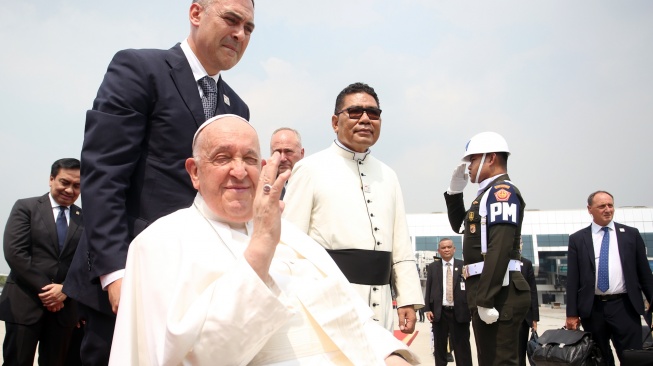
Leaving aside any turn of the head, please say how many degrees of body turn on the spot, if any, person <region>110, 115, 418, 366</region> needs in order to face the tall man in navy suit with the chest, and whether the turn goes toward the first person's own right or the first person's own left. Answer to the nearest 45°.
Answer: approximately 180°

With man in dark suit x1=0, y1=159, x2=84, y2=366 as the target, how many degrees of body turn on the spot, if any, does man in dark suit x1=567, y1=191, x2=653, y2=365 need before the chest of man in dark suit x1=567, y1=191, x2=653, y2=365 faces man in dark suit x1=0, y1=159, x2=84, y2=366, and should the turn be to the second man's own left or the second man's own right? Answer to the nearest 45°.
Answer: approximately 45° to the second man's own right

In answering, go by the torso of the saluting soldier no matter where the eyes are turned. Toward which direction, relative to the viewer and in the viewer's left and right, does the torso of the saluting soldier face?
facing to the left of the viewer

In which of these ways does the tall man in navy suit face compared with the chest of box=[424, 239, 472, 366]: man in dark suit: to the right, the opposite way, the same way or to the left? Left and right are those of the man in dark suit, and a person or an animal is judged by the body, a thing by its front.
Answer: to the left

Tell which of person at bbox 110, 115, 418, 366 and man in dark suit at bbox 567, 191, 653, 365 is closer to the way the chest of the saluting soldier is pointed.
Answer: the person

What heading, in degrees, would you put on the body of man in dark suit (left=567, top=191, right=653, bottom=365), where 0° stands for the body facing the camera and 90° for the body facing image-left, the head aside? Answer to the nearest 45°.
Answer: approximately 0°

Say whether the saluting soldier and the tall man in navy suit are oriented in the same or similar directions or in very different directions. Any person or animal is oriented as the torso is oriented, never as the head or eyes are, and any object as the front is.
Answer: very different directions

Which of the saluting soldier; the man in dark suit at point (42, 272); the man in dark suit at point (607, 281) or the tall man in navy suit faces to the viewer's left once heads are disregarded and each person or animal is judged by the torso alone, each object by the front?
the saluting soldier

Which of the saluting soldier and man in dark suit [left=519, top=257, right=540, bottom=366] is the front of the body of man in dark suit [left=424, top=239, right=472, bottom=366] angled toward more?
the saluting soldier

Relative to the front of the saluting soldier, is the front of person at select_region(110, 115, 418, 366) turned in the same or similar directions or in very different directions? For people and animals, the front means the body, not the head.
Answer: very different directions
